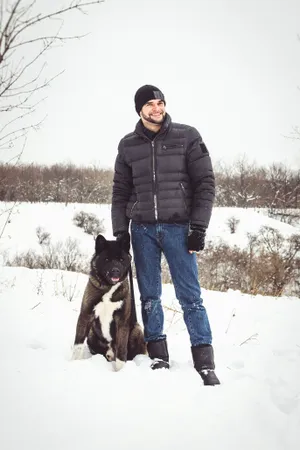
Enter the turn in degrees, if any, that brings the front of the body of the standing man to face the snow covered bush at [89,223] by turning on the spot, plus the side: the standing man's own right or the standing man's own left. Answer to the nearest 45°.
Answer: approximately 180°

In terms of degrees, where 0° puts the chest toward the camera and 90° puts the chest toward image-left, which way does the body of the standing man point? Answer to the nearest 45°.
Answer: approximately 0°
